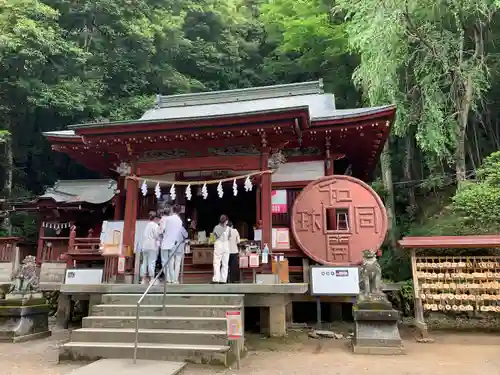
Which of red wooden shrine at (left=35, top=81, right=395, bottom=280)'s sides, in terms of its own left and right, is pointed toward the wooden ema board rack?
left

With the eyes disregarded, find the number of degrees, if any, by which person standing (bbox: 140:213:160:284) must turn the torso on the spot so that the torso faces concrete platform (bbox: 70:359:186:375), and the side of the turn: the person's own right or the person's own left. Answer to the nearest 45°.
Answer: approximately 135° to the person's own right

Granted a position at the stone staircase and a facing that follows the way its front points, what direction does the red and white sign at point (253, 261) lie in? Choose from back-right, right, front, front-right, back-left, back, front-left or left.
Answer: back-left

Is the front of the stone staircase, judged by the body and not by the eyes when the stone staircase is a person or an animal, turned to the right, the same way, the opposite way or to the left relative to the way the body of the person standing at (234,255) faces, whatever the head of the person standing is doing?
the opposite way

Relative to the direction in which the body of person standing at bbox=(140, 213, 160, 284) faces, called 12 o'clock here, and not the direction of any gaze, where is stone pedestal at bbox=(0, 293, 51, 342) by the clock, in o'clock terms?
The stone pedestal is roughly at 8 o'clock from the person standing.

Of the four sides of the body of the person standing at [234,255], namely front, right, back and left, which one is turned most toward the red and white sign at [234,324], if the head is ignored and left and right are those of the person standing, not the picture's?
back

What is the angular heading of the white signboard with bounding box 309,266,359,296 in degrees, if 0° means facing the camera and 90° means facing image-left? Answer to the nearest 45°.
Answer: approximately 0°

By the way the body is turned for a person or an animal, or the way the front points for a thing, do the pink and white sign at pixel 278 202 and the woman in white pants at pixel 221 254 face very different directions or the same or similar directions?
very different directions

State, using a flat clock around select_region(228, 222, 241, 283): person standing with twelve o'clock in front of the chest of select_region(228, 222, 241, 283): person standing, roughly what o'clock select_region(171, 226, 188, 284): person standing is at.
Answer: select_region(171, 226, 188, 284): person standing is roughly at 8 o'clock from select_region(228, 222, 241, 283): person standing.

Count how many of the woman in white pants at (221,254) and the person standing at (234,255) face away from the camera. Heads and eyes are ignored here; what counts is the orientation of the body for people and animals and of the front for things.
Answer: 2

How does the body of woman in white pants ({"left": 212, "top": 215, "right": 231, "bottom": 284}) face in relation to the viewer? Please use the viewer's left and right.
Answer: facing away from the viewer

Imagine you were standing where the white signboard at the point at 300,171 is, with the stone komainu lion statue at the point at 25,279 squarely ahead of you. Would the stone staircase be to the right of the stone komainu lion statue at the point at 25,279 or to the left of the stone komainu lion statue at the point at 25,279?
left

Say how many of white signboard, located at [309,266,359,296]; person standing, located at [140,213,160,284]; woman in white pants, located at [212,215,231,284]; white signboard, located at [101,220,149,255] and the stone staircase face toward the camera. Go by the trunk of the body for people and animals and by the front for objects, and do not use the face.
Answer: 3
